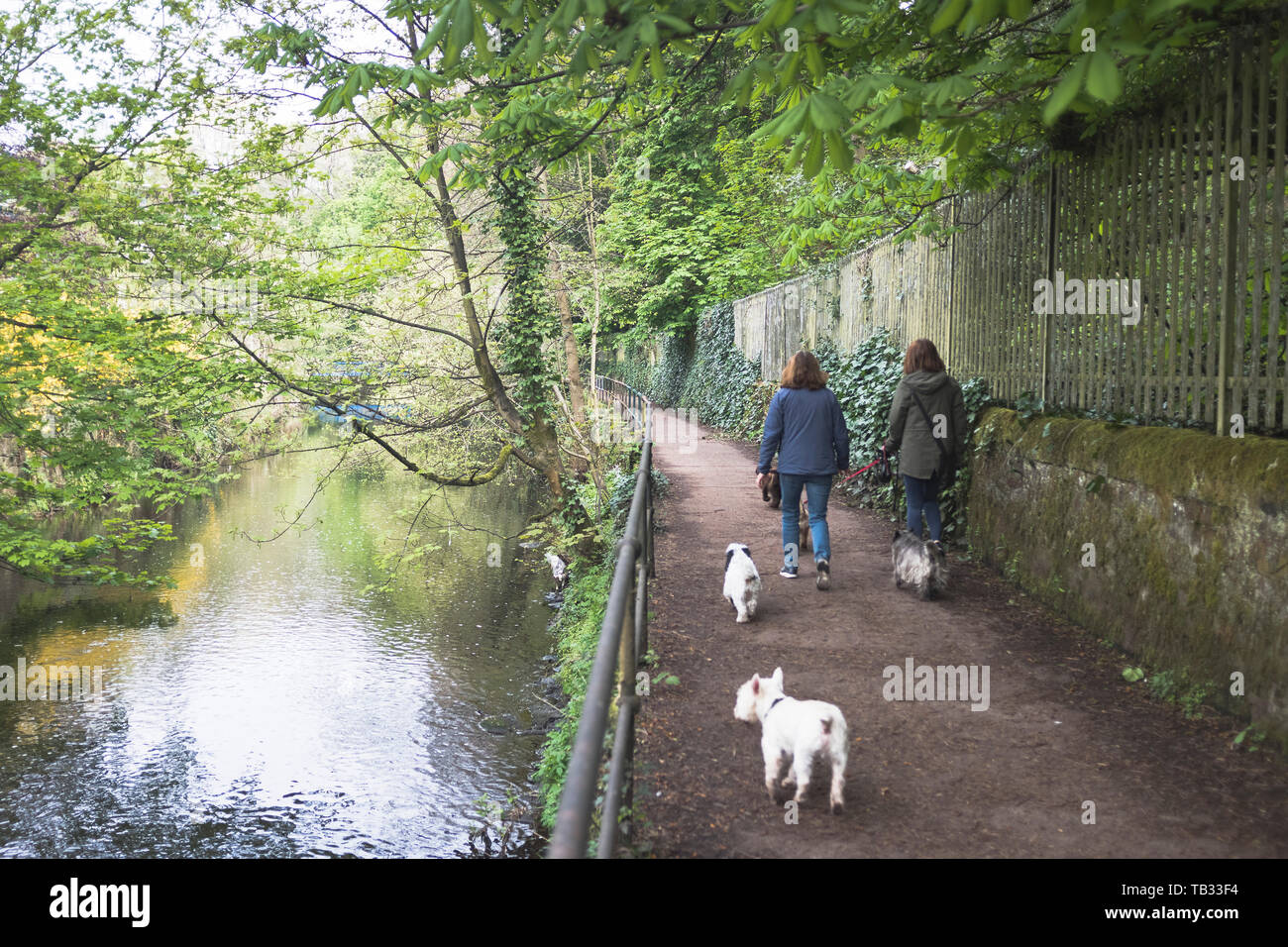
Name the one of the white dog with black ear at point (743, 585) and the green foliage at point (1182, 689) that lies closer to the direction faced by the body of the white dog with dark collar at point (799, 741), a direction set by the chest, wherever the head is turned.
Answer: the white dog with black ear

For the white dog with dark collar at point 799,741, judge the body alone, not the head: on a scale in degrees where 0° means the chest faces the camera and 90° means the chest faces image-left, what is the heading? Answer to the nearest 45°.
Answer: approximately 135°

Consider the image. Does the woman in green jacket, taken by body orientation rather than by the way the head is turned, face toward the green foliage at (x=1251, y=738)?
no

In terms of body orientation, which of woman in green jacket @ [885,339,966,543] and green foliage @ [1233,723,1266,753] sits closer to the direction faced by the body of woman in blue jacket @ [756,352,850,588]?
the woman in green jacket

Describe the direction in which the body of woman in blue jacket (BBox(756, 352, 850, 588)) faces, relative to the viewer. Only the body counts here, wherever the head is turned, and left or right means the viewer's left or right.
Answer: facing away from the viewer

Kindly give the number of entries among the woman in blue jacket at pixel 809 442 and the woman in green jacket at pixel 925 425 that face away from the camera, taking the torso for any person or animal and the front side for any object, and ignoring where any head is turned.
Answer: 2

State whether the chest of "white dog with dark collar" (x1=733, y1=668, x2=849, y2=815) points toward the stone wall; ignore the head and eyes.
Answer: no

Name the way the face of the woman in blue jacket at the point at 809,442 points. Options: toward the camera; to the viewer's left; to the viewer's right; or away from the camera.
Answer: away from the camera

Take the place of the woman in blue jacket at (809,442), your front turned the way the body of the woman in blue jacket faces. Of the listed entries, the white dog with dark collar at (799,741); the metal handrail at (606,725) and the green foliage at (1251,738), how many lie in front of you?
0

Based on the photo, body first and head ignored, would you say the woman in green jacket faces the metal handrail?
no

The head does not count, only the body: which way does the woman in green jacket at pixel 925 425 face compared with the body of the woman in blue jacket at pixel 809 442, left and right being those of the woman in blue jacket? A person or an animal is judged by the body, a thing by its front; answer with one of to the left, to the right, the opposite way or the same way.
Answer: the same way

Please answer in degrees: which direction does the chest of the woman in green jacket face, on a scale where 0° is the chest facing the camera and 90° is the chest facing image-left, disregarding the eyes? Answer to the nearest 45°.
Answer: approximately 180°

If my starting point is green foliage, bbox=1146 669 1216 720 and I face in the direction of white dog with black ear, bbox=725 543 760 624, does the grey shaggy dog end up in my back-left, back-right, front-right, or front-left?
front-right

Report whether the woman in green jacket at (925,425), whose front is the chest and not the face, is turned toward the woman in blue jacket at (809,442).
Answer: no
